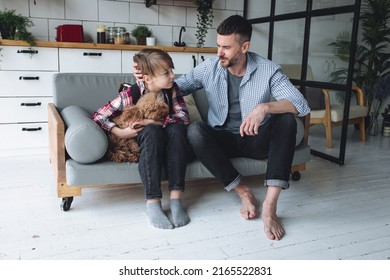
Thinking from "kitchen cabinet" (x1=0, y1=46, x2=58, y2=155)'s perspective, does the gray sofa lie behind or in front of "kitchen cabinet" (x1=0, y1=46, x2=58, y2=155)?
in front

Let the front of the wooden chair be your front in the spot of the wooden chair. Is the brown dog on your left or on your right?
on your right

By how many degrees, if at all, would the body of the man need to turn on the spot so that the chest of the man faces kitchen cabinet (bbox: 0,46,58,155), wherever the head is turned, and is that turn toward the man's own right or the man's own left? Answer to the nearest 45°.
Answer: approximately 135° to the man's own right

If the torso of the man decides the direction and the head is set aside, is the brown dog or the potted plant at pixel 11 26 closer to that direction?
the brown dog

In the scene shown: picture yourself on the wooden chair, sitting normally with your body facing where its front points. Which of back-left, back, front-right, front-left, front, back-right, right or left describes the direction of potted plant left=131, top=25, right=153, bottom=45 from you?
back-right

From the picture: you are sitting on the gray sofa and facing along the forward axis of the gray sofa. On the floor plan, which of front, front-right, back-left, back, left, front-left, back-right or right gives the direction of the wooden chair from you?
back-left

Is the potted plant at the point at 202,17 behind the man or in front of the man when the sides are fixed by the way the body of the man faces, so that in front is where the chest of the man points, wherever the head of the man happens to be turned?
behind

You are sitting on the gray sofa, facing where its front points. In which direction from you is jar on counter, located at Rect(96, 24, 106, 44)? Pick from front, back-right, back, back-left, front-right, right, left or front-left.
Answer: back

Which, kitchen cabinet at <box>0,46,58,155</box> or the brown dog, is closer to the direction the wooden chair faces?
the brown dog

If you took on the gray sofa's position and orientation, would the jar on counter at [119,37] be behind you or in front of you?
behind

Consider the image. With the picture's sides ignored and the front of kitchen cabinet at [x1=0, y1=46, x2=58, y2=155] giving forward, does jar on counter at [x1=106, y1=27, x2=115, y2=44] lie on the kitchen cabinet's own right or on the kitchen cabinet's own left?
on the kitchen cabinet's own left

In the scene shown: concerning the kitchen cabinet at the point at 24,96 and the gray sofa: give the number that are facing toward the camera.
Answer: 2
